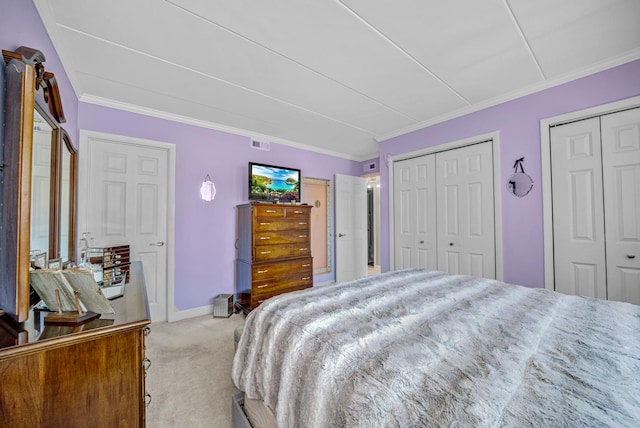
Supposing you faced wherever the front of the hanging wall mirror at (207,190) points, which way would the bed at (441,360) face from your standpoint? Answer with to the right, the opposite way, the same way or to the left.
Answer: the opposite way

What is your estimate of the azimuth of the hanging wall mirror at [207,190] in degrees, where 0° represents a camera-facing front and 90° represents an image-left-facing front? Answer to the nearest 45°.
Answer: approximately 0°

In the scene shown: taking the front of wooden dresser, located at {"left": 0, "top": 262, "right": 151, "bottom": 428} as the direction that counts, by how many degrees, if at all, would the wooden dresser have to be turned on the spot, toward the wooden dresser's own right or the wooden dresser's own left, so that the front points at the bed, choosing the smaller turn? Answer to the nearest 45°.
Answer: approximately 45° to the wooden dresser's own right

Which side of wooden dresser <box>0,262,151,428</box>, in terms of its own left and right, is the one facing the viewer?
right

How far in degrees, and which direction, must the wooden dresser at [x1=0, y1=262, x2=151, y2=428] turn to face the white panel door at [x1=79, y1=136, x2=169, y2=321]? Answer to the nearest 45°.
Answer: approximately 90° to its left

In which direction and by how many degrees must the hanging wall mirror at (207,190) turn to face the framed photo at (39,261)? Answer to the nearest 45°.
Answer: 0° — it already faces it

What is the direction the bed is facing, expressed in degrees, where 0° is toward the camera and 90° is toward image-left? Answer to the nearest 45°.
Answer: approximately 135°

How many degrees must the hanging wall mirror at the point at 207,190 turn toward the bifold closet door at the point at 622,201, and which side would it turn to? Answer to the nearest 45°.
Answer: approximately 45° to its left

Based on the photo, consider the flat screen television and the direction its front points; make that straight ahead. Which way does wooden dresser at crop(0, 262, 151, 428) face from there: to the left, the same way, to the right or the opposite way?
to the left

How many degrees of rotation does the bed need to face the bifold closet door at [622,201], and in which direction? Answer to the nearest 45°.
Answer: approximately 90° to its right
